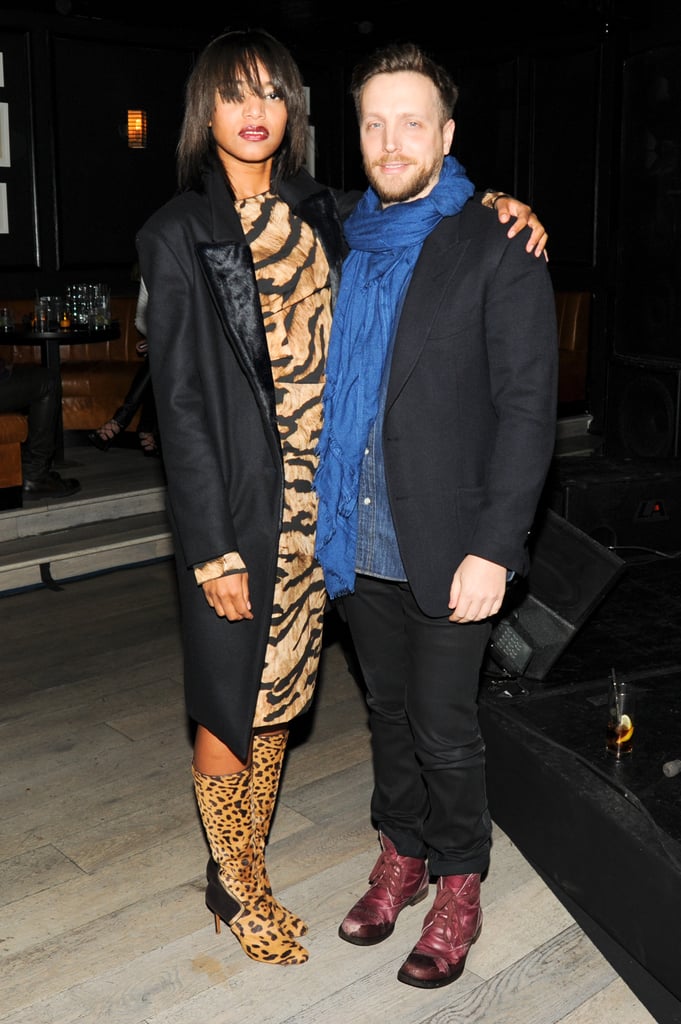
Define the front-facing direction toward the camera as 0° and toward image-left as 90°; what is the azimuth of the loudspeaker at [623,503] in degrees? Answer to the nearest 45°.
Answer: approximately 0°

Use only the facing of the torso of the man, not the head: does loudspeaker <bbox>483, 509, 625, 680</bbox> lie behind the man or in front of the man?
behind

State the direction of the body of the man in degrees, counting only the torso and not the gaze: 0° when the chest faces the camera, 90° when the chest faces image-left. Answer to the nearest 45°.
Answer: approximately 45°
